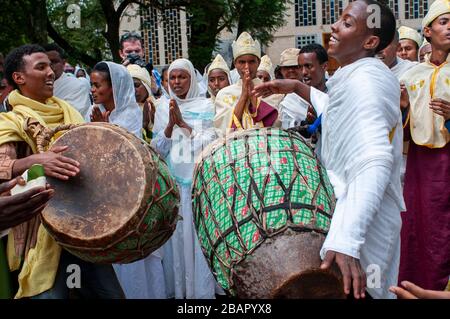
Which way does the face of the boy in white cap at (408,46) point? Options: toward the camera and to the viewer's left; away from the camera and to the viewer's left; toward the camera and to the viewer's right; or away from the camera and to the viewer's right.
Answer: toward the camera and to the viewer's left

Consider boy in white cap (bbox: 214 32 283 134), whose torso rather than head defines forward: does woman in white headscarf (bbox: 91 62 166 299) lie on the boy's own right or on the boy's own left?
on the boy's own right

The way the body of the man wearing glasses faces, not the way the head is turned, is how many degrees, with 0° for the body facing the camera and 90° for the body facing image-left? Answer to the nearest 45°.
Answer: approximately 0°

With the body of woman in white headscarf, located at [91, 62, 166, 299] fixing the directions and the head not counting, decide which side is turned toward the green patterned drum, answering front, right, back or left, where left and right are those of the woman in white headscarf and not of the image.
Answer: left

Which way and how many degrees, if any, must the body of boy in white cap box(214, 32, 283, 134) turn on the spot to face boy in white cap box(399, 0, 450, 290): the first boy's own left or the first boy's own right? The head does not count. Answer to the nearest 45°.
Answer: approximately 90° to the first boy's own left

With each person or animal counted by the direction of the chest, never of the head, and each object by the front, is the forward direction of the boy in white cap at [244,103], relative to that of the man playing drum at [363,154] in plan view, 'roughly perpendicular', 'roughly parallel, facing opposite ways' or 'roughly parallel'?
roughly perpendicular

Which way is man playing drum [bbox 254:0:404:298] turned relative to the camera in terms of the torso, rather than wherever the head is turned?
to the viewer's left
